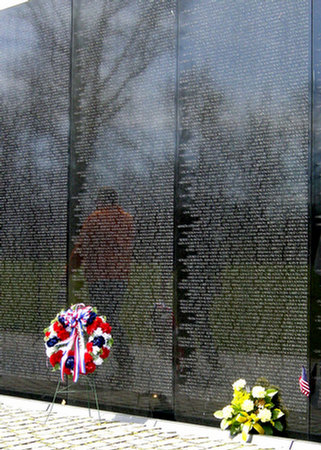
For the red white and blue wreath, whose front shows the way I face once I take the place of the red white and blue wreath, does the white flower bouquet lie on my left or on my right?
on my left

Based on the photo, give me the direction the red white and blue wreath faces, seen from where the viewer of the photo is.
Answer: facing the viewer

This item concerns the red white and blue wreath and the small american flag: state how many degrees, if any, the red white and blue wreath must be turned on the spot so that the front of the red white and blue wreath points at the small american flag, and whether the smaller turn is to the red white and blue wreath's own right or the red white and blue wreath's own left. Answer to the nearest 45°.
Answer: approximately 45° to the red white and blue wreath's own left
